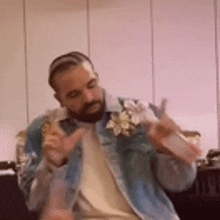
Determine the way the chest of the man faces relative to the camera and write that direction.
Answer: toward the camera
